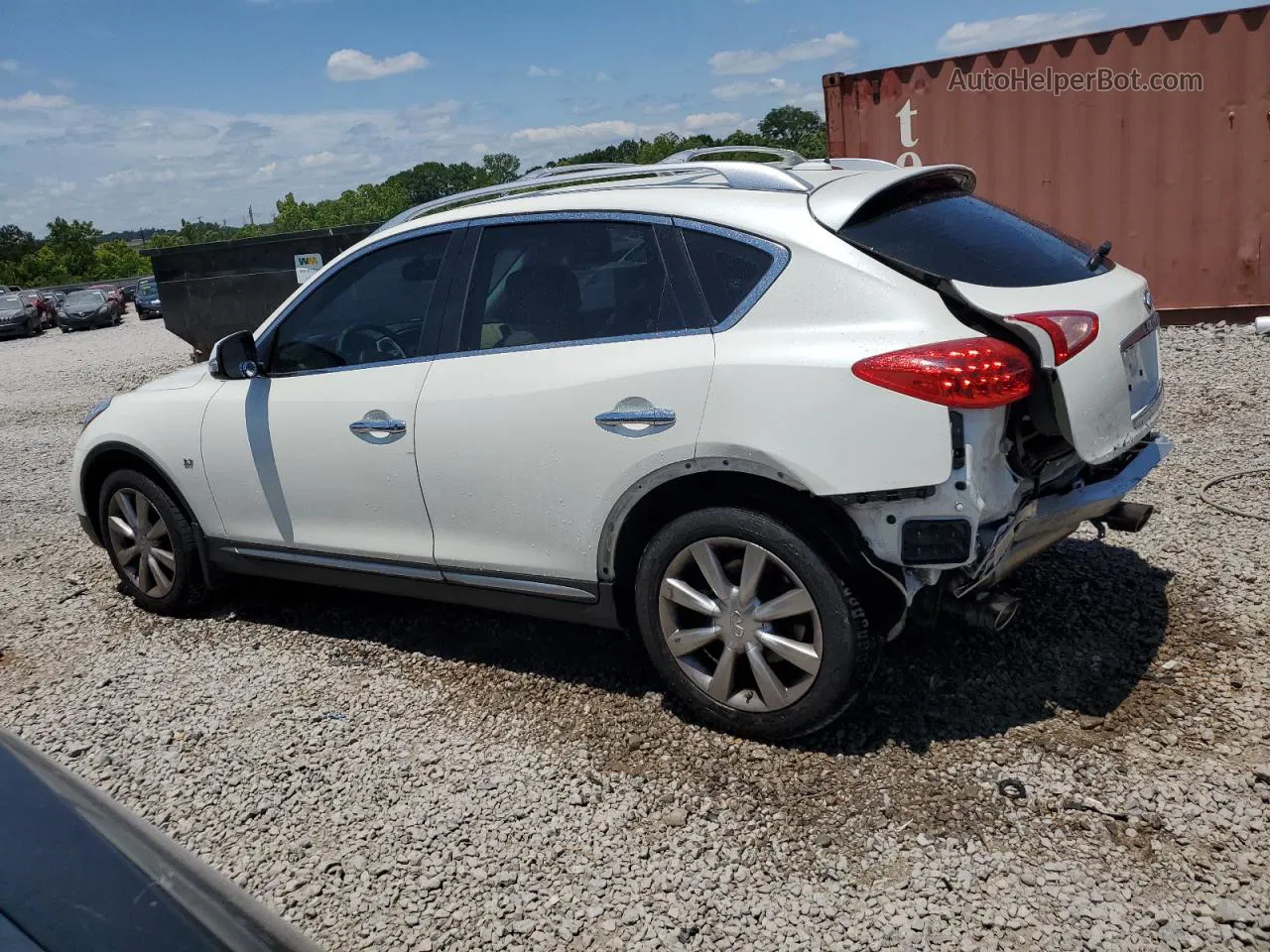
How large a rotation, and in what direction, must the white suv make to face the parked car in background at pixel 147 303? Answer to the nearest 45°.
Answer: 0° — it already faces it

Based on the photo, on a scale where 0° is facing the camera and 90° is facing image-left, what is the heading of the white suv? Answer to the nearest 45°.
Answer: approximately 135°

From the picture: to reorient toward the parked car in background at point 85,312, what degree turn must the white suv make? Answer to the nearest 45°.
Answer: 0° — it already faces it

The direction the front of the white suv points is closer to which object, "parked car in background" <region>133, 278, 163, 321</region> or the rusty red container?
the parked car in background

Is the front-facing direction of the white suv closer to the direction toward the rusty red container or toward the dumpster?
the dumpster

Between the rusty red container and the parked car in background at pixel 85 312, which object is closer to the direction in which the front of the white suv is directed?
the parked car in background

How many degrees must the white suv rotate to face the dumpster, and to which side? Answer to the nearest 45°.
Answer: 0° — it already faces it

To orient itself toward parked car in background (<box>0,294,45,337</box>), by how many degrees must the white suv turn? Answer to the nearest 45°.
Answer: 0° — it already faces it

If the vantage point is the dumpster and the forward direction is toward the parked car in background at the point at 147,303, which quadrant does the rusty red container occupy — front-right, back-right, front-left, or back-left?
back-right

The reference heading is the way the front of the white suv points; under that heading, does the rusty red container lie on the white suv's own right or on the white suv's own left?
on the white suv's own right
